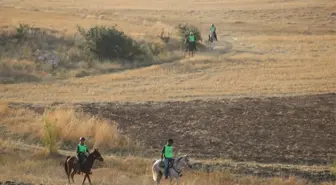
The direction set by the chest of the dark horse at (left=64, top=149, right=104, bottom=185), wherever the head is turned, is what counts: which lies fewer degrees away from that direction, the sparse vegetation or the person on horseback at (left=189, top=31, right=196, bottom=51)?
the person on horseback

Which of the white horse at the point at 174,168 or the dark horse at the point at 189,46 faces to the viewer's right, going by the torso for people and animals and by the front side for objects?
the white horse

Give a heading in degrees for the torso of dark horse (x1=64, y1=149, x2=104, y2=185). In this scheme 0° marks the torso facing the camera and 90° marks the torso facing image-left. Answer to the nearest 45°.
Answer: approximately 270°

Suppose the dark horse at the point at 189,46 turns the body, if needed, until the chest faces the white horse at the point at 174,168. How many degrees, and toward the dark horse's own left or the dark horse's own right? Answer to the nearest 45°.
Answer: approximately 45° to the dark horse's own left

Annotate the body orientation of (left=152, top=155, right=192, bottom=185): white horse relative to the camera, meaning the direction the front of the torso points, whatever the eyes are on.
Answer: to the viewer's right

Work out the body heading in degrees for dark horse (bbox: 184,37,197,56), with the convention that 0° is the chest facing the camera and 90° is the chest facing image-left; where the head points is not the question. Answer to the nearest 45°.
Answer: approximately 45°
